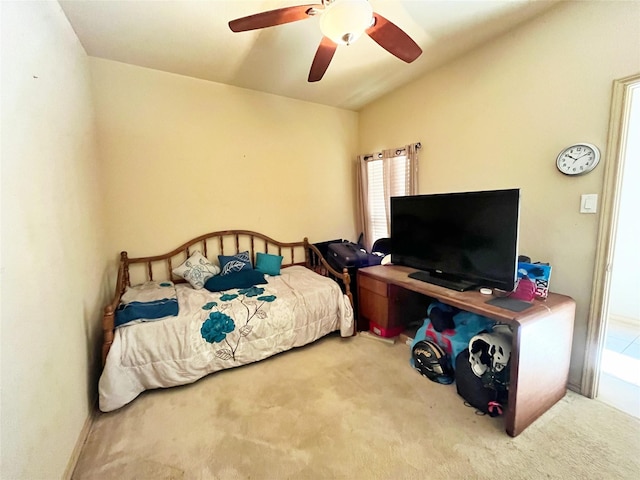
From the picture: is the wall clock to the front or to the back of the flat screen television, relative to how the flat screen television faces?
to the back

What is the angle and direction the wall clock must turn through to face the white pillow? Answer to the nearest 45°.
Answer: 0° — it already faces it

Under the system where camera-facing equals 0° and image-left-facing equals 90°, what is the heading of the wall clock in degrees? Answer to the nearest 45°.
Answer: approximately 45°

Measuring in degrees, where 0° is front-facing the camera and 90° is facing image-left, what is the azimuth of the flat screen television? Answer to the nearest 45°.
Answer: approximately 45°

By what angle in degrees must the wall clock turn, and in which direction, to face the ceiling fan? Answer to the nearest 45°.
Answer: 0° — it already faces it

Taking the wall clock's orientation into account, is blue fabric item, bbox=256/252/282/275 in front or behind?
in front
